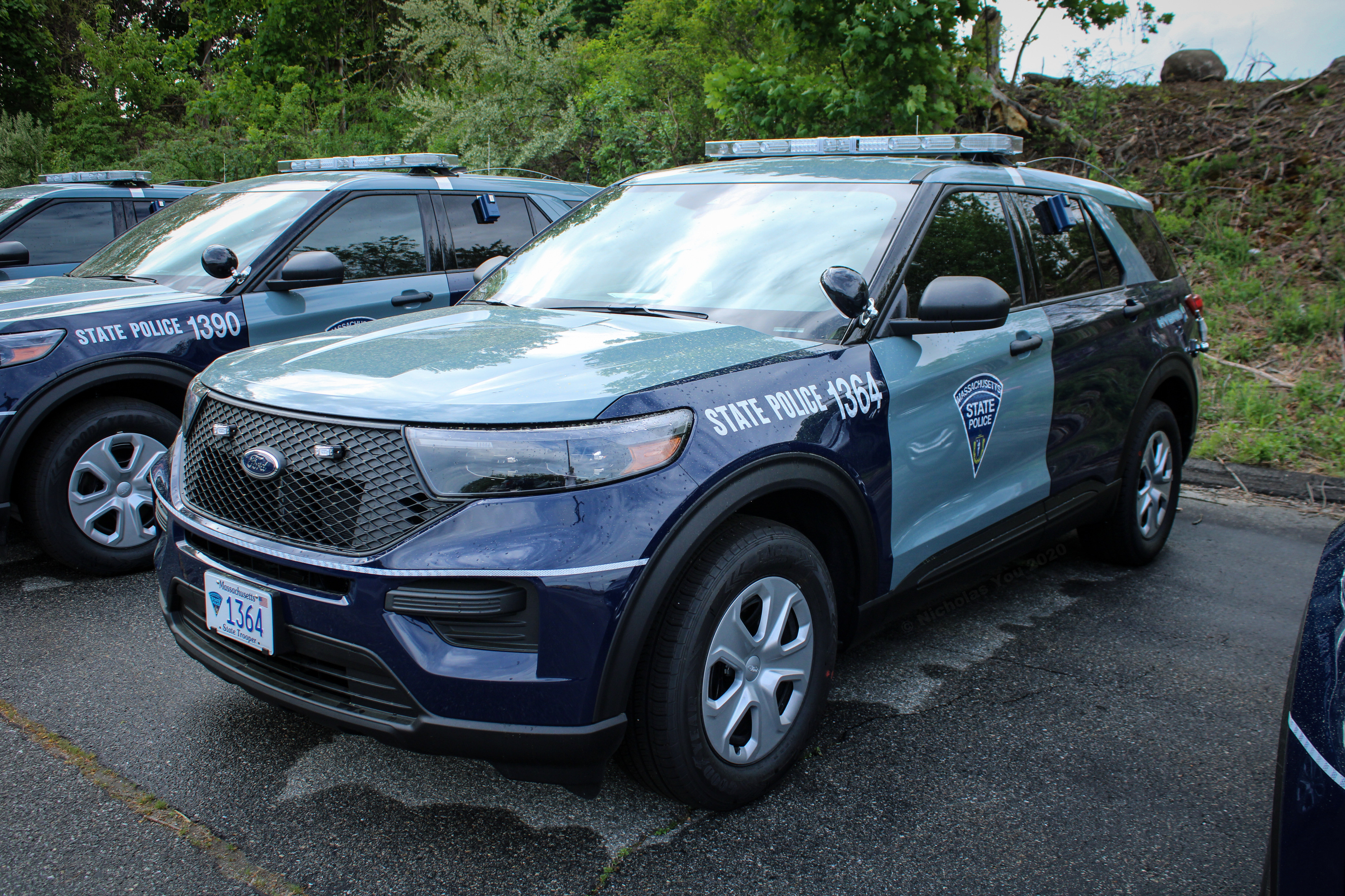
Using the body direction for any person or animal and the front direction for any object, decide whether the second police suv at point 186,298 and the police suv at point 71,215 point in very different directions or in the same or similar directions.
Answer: same or similar directions

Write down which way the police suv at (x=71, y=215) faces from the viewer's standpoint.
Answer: facing the viewer and to the left of the viewer

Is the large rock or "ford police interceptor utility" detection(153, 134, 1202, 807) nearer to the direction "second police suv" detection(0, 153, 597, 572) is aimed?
the ford police interceptor utility

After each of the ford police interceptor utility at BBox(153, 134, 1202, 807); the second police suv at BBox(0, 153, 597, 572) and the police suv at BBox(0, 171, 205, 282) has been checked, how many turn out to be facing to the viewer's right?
0

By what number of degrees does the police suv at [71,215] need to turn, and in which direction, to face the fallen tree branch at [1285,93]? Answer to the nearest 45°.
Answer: approximately 135° to its left

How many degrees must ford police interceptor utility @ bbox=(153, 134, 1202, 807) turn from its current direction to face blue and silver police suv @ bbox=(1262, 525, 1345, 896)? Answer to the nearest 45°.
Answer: approximately 90° to its left

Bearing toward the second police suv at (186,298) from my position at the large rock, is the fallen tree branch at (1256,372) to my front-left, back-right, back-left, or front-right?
front-left

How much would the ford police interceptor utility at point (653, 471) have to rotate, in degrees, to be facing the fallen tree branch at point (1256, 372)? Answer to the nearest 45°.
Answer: approximately 180°

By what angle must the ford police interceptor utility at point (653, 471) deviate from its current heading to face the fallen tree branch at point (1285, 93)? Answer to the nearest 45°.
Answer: approximately 180°

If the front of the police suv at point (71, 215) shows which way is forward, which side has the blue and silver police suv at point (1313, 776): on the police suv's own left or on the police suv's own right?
on the police suv's own left

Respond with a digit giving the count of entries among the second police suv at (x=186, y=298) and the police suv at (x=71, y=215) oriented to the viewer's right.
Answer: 0

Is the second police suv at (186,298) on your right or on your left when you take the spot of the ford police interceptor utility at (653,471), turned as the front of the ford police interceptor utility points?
on your right

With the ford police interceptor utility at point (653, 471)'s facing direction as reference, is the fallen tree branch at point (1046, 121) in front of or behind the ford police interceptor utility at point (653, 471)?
behind

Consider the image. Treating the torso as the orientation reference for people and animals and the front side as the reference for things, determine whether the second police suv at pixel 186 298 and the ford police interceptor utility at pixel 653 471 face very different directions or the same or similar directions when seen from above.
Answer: same or similar directions

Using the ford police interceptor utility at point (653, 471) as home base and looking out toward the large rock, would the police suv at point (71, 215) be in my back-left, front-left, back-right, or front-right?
front-left
